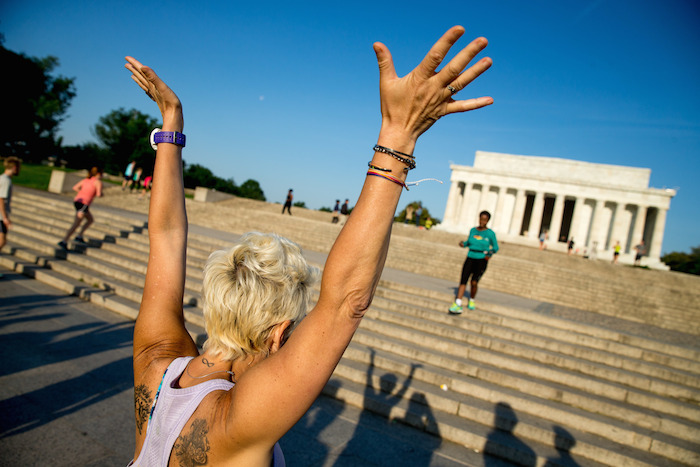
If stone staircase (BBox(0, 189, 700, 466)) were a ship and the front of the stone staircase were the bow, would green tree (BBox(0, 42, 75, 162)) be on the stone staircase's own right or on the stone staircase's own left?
on the stone staircase's own right

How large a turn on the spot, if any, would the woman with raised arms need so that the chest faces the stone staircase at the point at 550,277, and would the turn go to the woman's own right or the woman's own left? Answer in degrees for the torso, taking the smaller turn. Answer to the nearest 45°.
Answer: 0° — they already face it

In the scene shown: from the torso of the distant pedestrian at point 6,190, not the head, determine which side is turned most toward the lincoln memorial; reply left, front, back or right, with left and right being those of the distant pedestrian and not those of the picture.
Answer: front

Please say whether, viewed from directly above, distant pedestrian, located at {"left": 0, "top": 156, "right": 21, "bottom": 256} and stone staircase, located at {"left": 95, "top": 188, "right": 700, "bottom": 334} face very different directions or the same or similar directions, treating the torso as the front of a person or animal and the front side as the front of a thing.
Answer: very different directions

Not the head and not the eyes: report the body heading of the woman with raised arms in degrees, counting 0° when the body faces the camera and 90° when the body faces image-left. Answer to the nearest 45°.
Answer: approximately 225°

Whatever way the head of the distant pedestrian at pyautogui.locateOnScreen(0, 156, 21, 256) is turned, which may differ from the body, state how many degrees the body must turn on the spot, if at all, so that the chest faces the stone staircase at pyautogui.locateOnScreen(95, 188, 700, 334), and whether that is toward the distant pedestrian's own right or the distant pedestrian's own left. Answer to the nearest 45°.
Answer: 0° — they already face it

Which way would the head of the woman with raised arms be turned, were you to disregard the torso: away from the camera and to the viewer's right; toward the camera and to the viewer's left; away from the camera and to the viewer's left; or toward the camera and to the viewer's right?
away from the camera and to the viewer's right

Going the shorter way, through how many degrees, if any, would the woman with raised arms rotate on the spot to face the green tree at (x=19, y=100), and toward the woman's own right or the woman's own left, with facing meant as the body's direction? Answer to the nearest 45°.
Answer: approximately 90° to the woman's own left

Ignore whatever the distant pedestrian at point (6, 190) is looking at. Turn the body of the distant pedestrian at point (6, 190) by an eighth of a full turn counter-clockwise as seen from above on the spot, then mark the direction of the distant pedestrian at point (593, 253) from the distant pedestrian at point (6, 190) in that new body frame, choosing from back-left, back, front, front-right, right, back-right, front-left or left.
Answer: front-right

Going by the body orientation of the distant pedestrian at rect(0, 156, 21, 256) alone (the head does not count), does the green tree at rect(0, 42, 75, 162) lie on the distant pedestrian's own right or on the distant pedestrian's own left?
on the distant pedestrian's own left

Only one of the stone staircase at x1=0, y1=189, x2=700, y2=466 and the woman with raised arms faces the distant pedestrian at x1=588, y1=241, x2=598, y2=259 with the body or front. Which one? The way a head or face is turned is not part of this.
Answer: the woman with raised arms

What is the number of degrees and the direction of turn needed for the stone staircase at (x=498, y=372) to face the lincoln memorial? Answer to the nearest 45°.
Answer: approximately 180°
